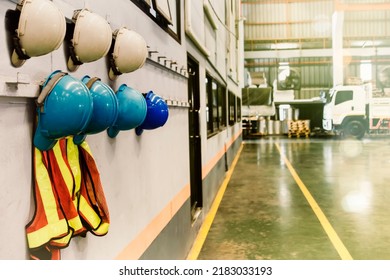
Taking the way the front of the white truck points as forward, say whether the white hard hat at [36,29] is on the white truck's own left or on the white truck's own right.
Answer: on the white truck's own left

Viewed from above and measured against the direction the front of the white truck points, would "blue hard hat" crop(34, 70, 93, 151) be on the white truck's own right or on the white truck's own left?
on the white truck's own left

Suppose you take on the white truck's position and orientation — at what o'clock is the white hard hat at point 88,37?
The white hard hat is roughly at 9 o'clock from the white truck.

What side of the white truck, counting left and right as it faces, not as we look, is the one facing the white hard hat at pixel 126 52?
left

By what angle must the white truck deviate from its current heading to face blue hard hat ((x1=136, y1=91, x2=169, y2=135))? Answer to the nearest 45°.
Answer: approximately 90° to its left

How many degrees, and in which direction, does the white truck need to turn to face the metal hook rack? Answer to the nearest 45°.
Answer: approximately 90° to its left

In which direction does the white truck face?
to the viewer's left

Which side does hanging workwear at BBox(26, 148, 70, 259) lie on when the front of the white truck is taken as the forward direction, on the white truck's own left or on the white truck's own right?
on the white truck's own left
